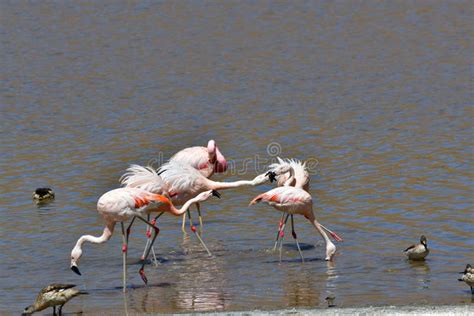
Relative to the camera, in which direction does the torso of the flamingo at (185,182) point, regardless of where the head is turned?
to the viewer's right

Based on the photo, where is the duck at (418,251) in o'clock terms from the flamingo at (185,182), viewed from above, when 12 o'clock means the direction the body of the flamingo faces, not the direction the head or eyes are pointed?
The duck is roughly at 1 o'clock from the flamingo.

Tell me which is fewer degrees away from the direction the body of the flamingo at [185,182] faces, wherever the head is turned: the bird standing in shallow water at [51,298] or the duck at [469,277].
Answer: the duck

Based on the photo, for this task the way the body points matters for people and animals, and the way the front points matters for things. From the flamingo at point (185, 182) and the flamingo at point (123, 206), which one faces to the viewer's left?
the flamingo at point (123, 206)

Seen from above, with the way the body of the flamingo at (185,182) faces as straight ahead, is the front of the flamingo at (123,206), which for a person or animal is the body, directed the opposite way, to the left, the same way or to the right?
the opposite way

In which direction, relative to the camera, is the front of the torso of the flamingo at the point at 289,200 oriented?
to the viewer's right

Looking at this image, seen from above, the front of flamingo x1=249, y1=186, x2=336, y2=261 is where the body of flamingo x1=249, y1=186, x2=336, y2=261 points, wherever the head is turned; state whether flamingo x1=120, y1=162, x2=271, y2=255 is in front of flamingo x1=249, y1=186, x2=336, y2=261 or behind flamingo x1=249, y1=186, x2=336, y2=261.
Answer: behind
